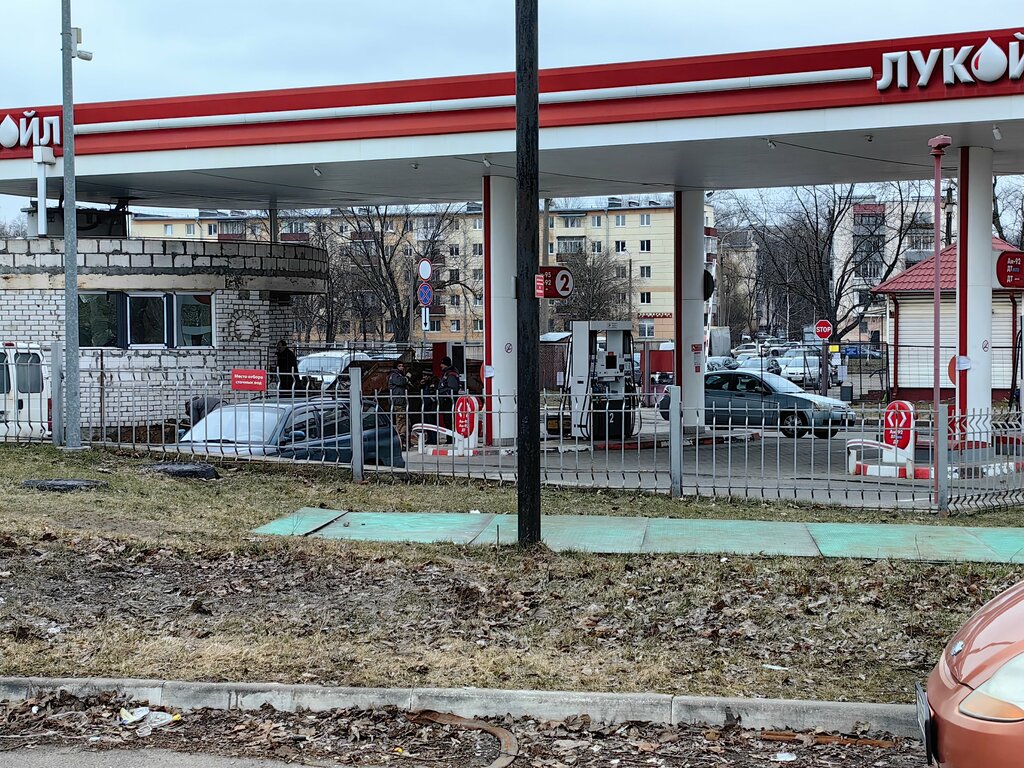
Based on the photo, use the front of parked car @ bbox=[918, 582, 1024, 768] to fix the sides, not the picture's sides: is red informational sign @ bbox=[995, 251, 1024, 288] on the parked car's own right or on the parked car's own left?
on the parked car's own right

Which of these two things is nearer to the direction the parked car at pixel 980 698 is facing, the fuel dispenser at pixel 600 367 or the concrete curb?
the concrete curb

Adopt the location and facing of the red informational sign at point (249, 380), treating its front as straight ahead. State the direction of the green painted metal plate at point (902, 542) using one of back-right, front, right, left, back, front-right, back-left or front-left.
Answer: front-left

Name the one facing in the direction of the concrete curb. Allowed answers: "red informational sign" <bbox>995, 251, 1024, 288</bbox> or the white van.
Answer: the red informational sign

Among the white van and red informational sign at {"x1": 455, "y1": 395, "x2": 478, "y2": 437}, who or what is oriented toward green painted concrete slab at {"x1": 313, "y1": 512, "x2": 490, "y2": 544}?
the red informational sign

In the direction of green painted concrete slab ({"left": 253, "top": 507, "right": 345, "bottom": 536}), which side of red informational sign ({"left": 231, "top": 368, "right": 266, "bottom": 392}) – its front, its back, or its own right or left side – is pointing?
front

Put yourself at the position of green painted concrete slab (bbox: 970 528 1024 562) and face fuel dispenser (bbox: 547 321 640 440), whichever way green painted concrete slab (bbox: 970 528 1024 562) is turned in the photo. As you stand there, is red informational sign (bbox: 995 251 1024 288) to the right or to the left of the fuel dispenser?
right

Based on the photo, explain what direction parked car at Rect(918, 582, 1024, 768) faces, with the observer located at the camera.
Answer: facing to the left of the viewer

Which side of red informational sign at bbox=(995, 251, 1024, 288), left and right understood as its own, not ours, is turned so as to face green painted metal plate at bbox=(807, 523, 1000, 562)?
front

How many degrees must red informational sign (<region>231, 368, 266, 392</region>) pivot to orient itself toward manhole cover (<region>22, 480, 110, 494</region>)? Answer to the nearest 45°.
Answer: approximately 45° to its right
